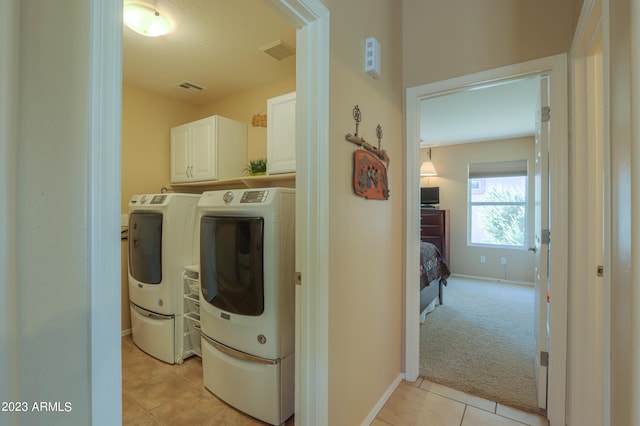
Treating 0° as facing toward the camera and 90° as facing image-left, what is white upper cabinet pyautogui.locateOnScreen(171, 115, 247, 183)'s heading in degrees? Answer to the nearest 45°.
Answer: approximately 45°

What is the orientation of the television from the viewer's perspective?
toward the camera

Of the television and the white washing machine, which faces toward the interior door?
the television

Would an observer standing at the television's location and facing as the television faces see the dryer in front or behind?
in front

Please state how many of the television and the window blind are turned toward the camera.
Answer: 2

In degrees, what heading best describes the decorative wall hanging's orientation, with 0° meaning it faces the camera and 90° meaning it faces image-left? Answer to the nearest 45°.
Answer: approximately 315°

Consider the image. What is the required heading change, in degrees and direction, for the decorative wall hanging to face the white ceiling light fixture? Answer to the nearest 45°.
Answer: approximately 135° to its right

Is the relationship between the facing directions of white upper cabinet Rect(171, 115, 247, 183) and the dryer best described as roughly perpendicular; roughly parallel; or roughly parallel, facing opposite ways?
roughly parallel

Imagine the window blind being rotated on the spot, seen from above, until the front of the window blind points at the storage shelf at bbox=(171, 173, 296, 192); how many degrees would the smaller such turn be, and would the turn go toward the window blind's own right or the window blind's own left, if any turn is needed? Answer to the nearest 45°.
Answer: approximately 45° to the window blind's own right

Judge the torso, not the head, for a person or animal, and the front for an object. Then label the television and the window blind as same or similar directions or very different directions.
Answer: same or similar directions

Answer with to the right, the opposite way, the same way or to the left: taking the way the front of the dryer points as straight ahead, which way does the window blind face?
the same way

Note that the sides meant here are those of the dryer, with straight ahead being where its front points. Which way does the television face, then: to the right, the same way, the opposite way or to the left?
the same way

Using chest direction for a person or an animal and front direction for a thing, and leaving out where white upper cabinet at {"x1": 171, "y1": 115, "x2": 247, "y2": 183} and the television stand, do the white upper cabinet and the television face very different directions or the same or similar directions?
same or similar directions

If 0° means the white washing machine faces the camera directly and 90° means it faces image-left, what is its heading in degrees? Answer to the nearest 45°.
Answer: approximately 45°

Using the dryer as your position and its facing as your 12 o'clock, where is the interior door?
The interior door is roughly at 8 o'clock from the dryer.

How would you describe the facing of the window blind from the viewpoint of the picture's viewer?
facing the viewer

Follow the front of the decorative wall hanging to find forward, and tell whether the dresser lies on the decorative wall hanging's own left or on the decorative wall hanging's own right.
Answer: on the decorative wall hanging's own left
